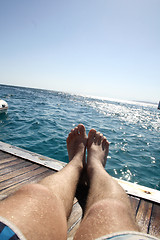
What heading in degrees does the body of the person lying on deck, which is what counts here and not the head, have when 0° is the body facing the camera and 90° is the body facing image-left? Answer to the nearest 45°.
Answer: approximately 180°
